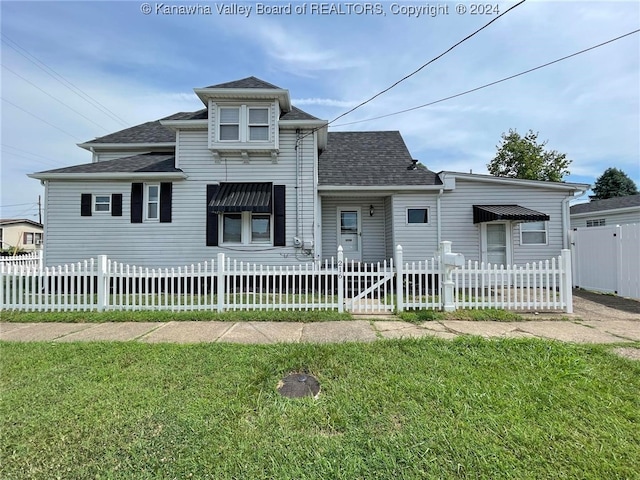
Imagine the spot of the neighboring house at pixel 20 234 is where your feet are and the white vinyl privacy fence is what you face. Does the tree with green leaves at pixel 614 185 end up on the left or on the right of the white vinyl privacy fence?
left

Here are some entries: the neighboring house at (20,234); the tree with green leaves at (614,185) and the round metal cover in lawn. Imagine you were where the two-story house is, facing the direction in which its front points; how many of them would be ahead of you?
1

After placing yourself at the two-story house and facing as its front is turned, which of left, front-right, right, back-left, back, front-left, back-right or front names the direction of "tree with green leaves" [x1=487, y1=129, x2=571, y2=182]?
back-left

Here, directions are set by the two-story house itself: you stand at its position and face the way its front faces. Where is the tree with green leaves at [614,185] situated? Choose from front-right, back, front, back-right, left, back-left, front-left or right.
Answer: back-left

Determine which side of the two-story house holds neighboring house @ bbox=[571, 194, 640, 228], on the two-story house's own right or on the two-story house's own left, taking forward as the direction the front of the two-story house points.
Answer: on the two-story house's own left

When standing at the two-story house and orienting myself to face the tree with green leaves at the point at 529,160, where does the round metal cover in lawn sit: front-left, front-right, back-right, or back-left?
back-right

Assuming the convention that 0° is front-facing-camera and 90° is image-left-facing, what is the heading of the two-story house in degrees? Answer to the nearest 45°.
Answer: approximately 0°

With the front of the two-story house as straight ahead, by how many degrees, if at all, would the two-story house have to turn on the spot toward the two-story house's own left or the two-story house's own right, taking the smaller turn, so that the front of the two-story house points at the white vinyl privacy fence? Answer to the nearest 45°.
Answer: approximately 90° to the two-story house's own left

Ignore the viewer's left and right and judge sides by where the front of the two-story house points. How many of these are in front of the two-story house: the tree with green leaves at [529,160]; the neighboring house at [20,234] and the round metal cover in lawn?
1

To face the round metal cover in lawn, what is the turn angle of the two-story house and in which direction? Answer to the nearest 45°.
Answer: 0° — it already faces it

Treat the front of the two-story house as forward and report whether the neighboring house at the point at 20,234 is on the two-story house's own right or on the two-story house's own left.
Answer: on the two-story house's own right
